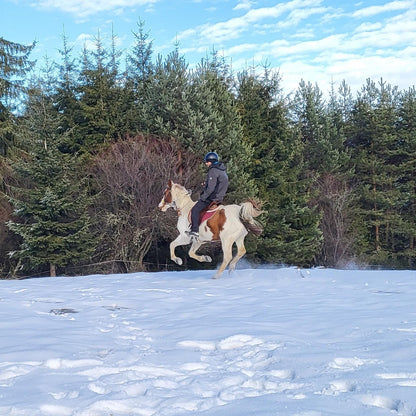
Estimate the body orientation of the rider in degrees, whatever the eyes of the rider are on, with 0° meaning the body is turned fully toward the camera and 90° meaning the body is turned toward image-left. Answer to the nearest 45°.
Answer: approximately 90°

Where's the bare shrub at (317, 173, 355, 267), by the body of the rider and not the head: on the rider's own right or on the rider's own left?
on the rider's own right

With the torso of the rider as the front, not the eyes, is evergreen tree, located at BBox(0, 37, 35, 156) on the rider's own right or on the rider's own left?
on the rider's own right

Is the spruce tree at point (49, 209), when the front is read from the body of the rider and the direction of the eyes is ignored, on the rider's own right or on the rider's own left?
on the rider's own right

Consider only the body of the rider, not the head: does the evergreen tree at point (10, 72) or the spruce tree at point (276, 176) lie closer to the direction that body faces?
the evergreen tree

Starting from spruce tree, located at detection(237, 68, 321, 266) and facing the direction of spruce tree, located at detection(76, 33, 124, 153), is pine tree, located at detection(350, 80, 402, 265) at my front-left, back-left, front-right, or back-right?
back-right

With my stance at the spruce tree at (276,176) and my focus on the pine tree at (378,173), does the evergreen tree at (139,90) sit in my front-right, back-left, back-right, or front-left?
back-left

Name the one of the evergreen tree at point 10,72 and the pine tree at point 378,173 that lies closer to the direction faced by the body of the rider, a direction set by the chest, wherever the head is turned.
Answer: the evergreen tree

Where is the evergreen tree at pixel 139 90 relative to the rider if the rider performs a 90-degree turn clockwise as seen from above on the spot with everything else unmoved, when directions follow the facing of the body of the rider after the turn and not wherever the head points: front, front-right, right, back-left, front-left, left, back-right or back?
front

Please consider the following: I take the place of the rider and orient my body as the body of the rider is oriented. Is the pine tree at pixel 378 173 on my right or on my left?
on my right

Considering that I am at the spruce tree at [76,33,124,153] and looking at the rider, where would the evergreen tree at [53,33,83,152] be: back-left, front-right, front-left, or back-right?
back-right
